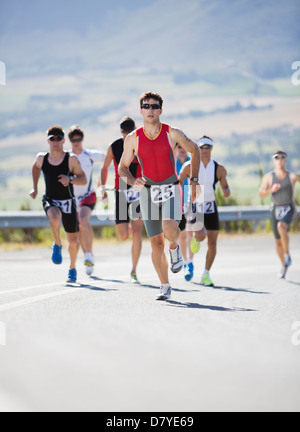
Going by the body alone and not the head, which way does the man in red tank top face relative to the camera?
toward the camera
